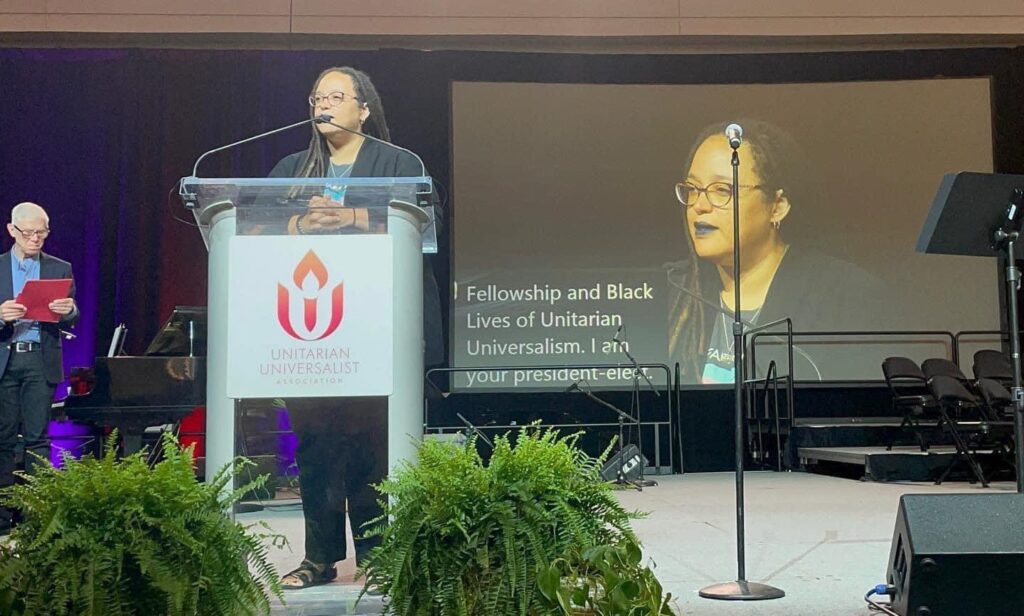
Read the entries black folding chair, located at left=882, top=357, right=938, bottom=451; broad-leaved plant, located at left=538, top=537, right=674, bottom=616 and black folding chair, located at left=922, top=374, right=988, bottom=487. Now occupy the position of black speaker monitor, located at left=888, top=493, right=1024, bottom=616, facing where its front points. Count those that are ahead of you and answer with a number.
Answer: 2

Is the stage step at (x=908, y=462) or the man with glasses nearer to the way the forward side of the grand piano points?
the man with glasses

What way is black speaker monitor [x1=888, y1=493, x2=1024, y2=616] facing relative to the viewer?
away from the camera

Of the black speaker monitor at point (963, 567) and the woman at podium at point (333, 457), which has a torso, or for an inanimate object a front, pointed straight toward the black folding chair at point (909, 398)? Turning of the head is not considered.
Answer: the black speaker monitor

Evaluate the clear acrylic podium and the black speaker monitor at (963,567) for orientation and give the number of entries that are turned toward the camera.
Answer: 1

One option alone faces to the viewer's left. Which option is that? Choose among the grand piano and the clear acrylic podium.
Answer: the grand piano

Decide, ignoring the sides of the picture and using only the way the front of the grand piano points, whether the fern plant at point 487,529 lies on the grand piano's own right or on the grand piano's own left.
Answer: on the grand piano's own left

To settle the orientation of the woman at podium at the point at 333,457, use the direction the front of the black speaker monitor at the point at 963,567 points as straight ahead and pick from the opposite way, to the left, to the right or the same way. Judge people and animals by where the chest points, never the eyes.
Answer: the opposite way

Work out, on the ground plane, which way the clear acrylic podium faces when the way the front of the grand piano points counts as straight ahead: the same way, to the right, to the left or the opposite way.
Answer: to the left

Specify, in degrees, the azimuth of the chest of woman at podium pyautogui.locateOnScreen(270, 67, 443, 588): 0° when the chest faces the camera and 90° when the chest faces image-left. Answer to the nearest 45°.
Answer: approximately 45°
